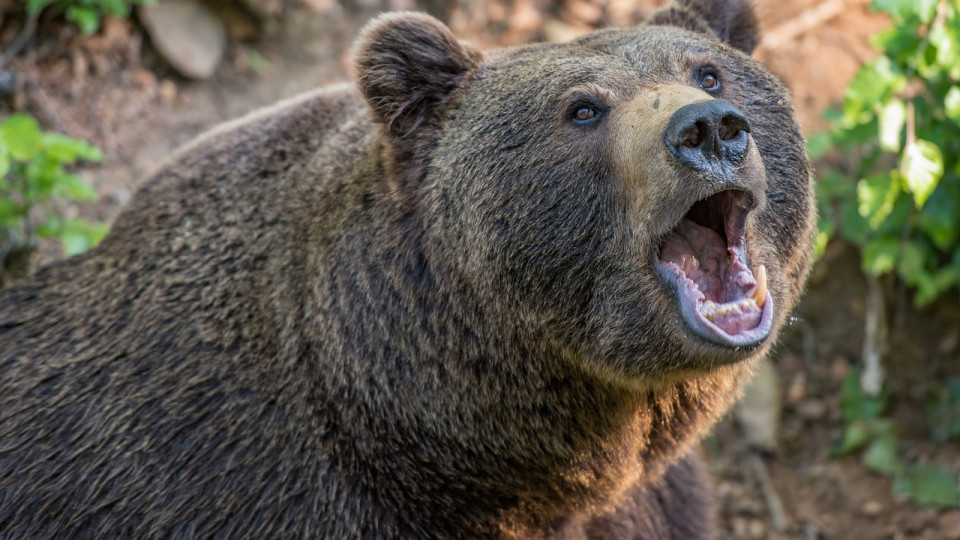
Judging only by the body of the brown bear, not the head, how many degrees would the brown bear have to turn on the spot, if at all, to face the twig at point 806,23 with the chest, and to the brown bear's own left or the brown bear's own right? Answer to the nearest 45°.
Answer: approximately 90° to the brown bear's own left

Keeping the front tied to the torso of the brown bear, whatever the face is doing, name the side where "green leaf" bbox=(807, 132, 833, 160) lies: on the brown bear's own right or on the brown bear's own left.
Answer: on the brown bear's own left

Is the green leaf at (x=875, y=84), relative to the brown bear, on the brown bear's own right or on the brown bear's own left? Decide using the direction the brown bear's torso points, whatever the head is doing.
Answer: on the brown bear's own left

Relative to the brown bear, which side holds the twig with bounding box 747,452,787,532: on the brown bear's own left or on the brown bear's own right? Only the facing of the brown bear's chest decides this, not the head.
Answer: on the brown bear's own left

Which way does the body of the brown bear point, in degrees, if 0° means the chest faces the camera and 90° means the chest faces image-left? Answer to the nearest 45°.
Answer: approximately 315°
